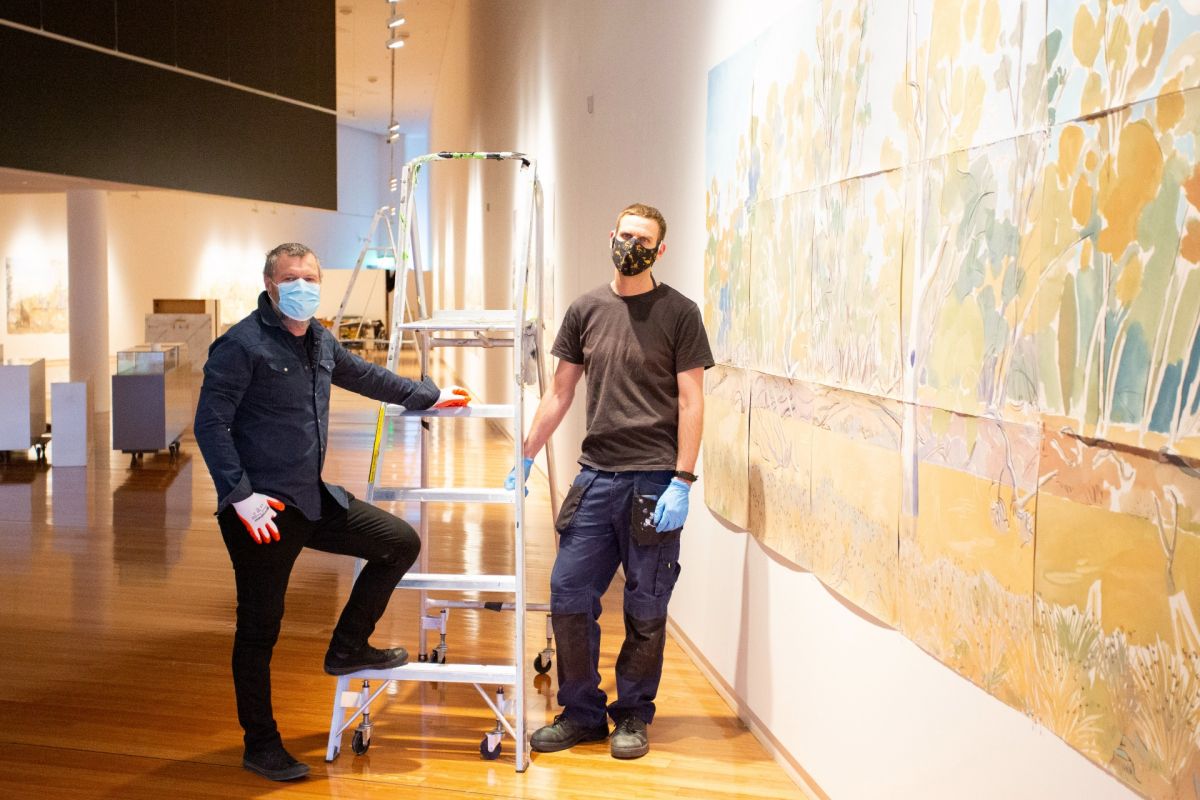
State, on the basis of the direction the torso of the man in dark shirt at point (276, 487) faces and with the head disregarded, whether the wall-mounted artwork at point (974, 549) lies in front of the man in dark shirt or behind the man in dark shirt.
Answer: in front

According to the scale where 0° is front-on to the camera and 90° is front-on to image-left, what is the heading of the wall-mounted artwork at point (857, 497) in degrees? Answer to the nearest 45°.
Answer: approximately 45°

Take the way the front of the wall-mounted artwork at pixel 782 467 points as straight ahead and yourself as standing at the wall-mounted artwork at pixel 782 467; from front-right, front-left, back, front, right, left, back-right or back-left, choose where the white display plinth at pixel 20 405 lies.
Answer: right

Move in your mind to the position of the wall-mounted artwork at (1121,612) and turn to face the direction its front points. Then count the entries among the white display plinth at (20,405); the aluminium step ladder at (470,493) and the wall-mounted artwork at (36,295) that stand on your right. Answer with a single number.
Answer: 3

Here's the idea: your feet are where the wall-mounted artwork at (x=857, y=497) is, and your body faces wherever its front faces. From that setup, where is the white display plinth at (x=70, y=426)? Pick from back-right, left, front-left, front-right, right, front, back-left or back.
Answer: right

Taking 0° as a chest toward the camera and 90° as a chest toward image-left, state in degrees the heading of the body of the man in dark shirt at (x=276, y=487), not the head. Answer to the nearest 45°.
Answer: approximately 315°

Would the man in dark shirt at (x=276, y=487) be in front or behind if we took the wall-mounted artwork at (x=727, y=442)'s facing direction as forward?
in front

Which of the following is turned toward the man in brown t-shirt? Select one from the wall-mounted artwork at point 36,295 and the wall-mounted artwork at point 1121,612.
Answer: the wall-mounted artwork at point 36,295

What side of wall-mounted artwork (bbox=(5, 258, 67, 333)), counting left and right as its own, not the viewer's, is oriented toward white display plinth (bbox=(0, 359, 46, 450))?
front

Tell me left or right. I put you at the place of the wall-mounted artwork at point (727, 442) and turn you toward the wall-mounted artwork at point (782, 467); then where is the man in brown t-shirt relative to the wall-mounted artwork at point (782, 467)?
right

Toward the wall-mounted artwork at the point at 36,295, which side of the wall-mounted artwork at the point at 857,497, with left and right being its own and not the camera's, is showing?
right

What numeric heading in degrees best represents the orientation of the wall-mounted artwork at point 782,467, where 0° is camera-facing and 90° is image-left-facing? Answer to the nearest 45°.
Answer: approximately 45°

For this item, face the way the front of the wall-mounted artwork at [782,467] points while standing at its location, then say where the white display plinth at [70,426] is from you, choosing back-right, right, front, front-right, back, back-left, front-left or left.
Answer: right
